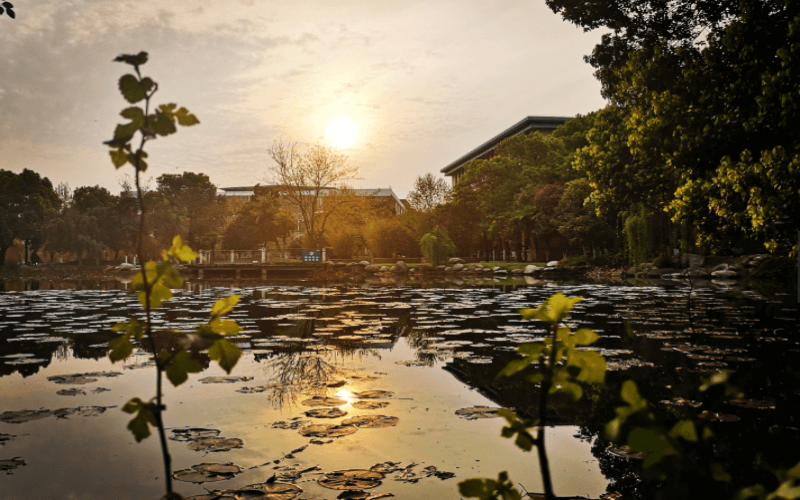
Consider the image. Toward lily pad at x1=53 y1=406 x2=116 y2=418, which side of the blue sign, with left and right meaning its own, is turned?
front

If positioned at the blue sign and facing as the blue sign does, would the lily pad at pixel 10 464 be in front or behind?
in front

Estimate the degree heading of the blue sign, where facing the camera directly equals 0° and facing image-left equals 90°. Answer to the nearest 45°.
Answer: approximately 0°

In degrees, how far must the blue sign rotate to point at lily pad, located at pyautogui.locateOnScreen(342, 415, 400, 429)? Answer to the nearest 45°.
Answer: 0° — it already faces it

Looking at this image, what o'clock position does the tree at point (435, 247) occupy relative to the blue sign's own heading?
The tree is roughly at 10 o'clock from the blue sign.

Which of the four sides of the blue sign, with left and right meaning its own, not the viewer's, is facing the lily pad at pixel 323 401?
front

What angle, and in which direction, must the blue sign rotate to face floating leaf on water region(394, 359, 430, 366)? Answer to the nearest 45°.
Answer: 0° — it already faces it

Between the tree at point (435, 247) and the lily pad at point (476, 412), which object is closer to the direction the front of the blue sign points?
the lily pad

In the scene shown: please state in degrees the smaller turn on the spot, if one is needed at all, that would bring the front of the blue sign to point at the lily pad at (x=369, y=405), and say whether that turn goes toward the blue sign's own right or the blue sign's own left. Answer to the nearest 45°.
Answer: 0° — it already faces it

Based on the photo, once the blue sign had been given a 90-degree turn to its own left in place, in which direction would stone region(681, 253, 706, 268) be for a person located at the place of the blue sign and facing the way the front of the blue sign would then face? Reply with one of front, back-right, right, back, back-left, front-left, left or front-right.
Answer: front-right

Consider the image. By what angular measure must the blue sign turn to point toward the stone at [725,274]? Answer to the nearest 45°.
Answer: approximately 45° to its left

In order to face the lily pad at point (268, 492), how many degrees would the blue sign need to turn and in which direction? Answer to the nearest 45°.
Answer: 0° — it already faces it

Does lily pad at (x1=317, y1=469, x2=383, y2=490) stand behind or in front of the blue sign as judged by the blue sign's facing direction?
in front
